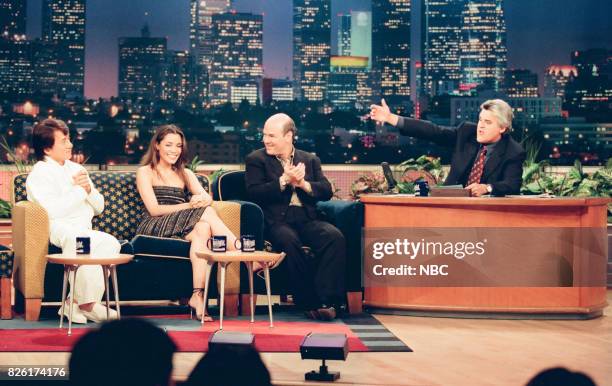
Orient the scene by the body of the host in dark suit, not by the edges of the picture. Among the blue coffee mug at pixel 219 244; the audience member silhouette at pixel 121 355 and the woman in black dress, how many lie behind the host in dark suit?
0

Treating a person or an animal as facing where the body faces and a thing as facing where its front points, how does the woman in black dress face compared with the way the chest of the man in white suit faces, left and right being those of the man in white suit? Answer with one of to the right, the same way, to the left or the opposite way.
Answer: the same way

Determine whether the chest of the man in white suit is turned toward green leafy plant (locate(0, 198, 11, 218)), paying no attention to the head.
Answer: no

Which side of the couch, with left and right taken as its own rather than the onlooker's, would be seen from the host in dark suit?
left

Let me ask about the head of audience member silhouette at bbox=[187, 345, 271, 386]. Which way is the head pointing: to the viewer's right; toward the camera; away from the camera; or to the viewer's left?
away from the camera

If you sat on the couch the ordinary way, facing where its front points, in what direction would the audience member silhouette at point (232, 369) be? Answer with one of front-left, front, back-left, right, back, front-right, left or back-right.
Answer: front

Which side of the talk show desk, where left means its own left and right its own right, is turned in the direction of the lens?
front

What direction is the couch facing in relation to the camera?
toward the camera

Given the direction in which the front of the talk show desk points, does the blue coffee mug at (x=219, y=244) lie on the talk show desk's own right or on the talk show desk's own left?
on the talk show desk's own right

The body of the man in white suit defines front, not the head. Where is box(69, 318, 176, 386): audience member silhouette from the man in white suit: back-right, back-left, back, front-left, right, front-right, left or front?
front-right

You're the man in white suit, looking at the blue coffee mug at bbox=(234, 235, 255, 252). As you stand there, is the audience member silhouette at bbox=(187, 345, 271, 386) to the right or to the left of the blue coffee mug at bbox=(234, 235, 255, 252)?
right

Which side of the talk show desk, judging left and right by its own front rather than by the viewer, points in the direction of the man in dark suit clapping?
right

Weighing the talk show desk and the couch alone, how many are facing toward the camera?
2

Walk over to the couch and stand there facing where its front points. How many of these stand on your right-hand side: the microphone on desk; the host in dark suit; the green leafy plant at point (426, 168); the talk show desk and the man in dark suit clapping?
0

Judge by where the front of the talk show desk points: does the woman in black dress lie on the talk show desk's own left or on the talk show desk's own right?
on the talk show desk's own right

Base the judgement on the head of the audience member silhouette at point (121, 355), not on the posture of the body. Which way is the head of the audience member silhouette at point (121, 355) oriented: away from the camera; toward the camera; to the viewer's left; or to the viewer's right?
away from the camera

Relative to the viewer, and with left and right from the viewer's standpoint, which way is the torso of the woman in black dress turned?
facing the viewer and to the right of the viewer
